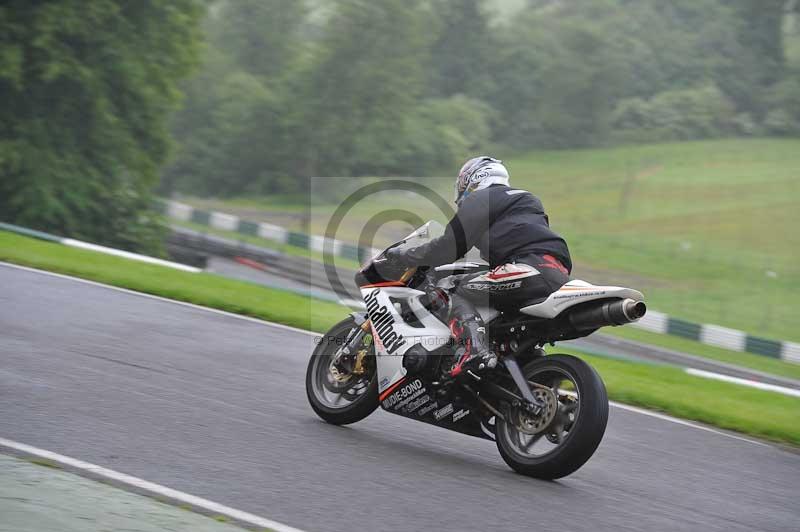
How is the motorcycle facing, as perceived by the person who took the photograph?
facing away from the viewer and to the left of the viewer

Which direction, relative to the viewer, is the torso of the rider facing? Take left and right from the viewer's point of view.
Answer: facing away from the viewer and to the left of the viewer

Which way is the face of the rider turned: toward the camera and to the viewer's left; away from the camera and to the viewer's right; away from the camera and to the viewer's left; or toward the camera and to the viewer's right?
away from the camera and to the viewer's left
